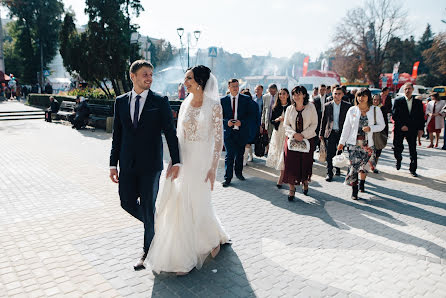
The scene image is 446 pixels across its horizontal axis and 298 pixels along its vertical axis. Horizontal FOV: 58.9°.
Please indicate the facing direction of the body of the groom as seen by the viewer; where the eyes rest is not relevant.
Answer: toward the camera

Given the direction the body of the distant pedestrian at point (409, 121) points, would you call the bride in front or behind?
in front

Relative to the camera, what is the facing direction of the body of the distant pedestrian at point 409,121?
toward the camera

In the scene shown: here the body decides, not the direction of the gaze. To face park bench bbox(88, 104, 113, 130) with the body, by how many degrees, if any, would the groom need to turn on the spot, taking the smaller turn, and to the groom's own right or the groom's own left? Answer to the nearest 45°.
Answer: approximately 180°

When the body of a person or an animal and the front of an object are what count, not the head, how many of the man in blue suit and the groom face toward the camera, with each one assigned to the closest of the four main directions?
2

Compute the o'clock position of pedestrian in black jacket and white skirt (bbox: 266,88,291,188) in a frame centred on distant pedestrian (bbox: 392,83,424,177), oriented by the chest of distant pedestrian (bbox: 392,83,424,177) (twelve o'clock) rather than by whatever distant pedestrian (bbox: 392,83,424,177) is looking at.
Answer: pedestrian in black jacket and white skirt (bbox: 266,88,291,188) is roughly at 2 o'clock from distant pedestrian (bbox: 392,83,424,177).

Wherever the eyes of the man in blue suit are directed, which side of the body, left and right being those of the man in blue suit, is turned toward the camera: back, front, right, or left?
front

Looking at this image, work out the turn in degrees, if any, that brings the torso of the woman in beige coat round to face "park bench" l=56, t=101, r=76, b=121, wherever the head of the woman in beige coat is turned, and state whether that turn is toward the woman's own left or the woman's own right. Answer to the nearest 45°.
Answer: approximately 135° to the woman's own right

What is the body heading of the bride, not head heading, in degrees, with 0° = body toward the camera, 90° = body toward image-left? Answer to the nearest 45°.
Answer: approximately 45°

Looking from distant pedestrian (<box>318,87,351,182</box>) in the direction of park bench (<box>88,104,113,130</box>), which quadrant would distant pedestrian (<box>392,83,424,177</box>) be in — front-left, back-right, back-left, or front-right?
back-right

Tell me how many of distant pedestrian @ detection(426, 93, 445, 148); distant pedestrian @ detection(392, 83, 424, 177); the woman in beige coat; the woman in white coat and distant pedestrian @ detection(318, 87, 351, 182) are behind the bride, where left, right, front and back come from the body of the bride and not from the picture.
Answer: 5
